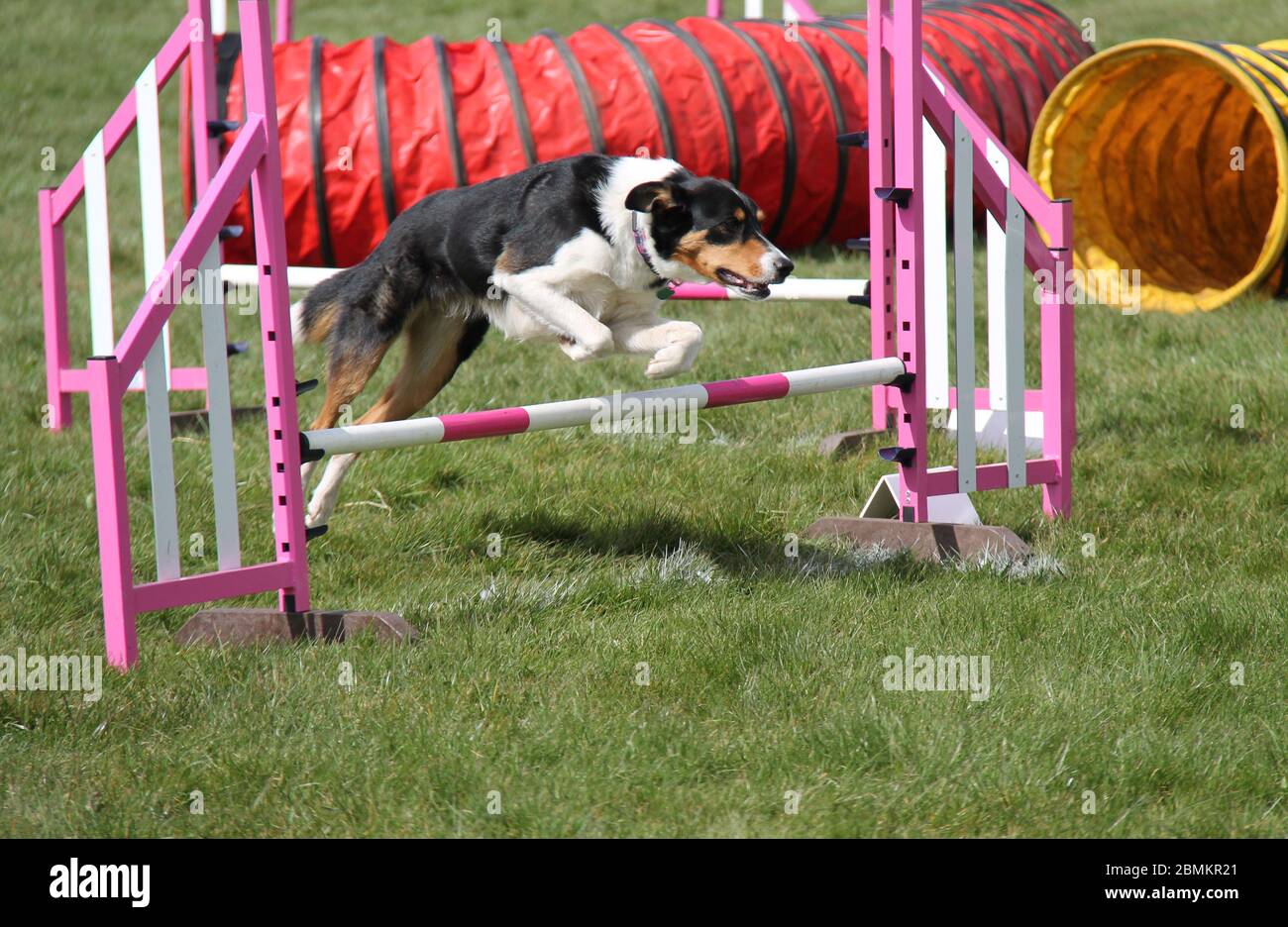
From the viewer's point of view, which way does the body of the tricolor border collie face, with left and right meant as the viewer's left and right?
facing to the right of the viewer

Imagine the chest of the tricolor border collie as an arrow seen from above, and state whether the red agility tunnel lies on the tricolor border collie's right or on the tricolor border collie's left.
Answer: on the tricolor border collie's left

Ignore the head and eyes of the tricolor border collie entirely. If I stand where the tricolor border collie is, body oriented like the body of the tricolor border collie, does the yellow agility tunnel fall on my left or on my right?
on my left
